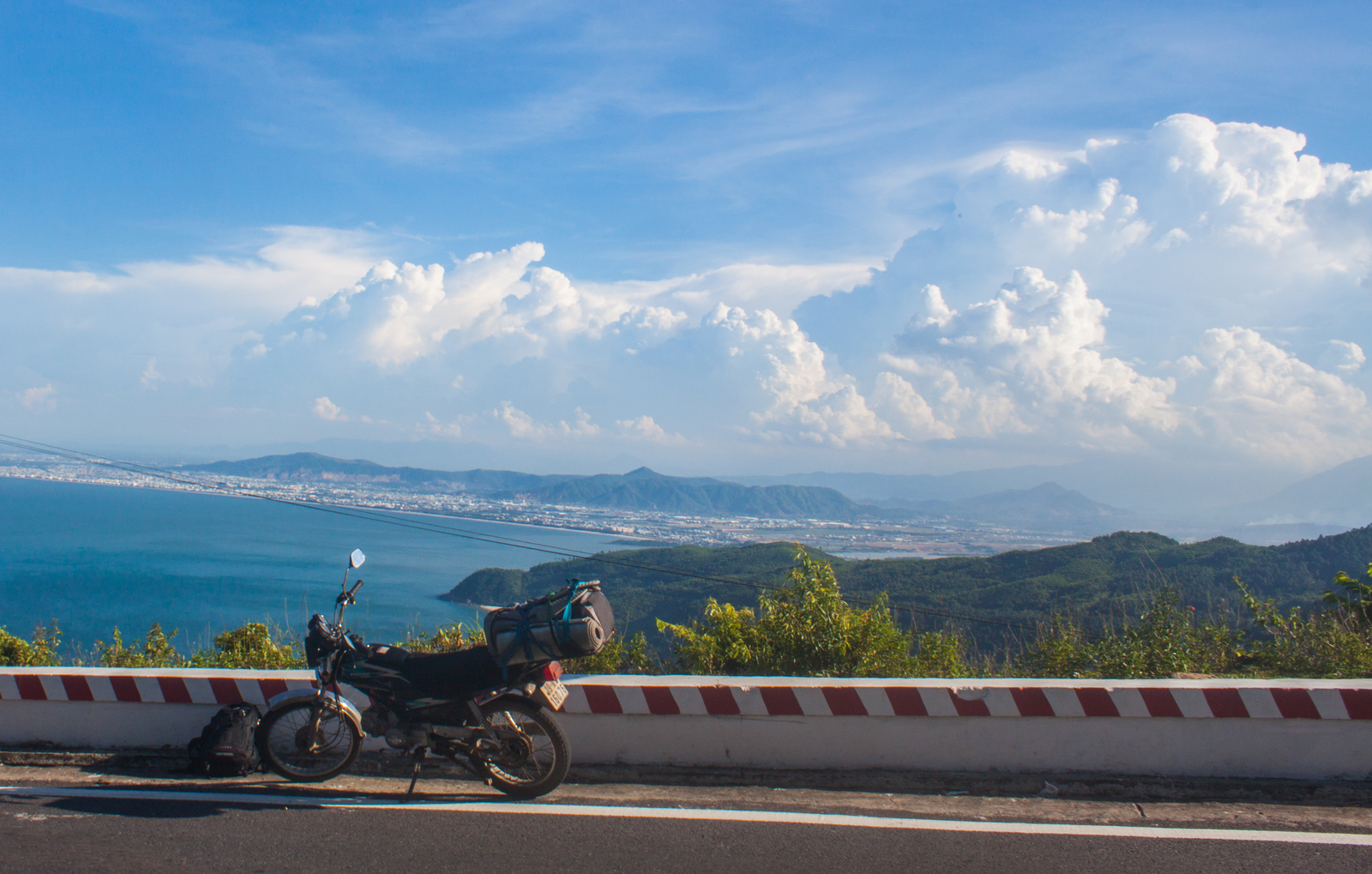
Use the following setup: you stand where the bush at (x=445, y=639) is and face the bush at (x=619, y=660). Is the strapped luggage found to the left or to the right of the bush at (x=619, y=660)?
right

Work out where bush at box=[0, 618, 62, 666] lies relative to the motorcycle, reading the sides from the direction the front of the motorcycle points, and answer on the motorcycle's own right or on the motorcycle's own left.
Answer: on the motorcycle's own right

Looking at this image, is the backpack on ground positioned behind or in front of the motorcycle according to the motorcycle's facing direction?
in front

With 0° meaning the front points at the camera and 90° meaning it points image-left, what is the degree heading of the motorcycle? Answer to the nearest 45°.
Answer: approximately 90°

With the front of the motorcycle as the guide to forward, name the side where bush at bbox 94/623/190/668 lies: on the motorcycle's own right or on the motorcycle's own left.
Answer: on the motorcycle's own right

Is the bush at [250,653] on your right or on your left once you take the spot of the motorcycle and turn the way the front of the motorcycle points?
on your right

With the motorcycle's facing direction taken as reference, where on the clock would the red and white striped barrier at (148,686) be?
The red and white striped barrier is roughly at 1 o'clock from the motorcycle.

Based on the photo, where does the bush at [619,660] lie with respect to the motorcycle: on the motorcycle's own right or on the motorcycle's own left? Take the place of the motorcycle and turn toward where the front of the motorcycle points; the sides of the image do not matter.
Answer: on the motorcycle's own right

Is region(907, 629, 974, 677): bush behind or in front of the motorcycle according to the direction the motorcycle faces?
behind

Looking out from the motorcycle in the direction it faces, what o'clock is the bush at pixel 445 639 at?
The bush is roughly at 3 o'clock from the motorcycle.
